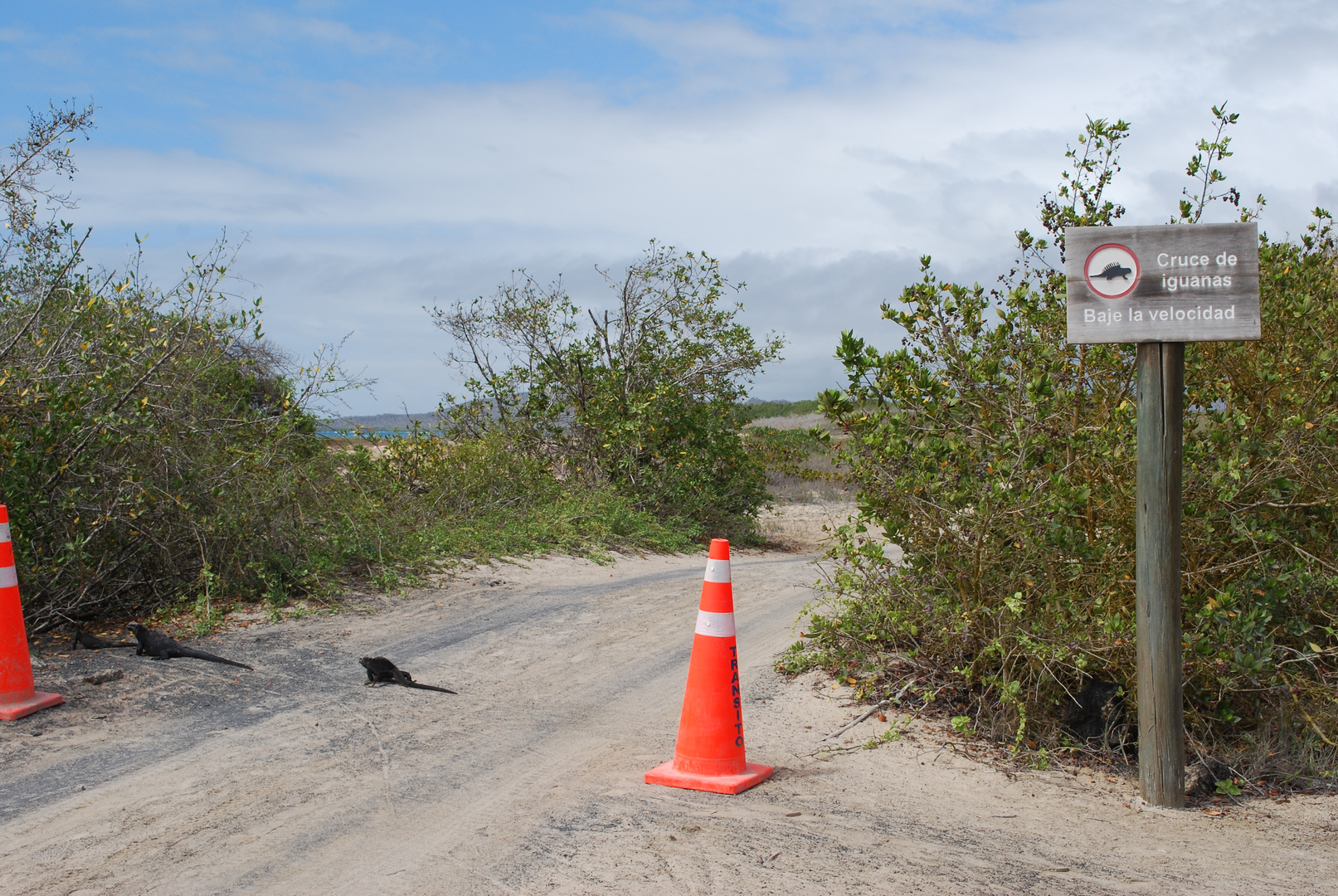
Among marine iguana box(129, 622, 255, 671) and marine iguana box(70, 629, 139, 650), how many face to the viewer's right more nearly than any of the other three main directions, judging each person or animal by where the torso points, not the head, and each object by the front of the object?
0

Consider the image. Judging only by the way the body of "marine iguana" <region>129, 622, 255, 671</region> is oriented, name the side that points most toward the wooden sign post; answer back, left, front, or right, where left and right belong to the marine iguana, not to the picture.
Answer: back

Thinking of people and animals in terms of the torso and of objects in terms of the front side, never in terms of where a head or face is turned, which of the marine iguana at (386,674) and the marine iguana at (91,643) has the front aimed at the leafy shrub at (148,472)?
the marine iguana at (386,674)

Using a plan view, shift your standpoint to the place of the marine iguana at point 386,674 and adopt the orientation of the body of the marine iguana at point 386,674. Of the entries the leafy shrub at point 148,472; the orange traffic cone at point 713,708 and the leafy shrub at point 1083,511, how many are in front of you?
1

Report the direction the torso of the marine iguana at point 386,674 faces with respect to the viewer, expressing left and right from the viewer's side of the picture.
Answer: facing away from the viewer and to the left of the viewer

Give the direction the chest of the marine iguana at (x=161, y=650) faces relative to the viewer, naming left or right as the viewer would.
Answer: facing away from the viewer and to the left of the viewer

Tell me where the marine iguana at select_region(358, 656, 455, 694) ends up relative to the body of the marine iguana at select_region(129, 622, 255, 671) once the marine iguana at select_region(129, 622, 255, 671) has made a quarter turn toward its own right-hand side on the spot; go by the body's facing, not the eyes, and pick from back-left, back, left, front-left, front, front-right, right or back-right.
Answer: right

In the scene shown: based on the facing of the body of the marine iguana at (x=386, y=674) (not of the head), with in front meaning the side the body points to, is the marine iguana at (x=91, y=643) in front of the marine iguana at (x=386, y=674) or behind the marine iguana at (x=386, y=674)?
in front

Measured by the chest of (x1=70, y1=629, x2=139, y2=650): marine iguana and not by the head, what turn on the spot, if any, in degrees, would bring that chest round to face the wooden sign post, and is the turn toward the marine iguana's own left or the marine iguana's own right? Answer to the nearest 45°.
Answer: approximately 135° to the marine iguana's own left

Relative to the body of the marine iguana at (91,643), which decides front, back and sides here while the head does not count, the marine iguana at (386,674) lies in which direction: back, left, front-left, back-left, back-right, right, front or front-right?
back-left

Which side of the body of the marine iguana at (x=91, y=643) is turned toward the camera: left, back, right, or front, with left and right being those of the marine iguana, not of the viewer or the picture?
left

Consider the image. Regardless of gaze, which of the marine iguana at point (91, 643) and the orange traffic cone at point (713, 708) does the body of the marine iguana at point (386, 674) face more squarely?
the marine iguana
